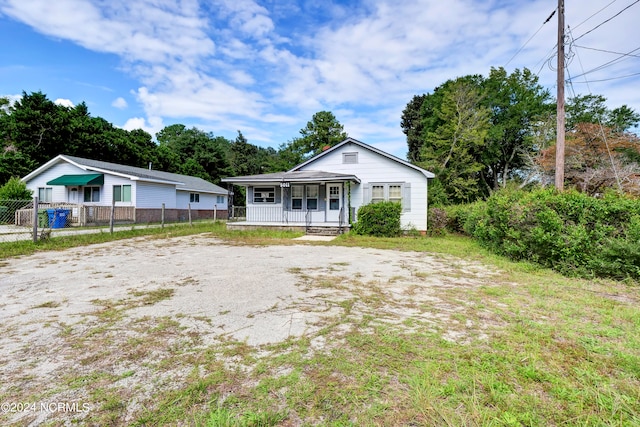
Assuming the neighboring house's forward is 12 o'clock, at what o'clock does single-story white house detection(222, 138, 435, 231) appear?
The single-story white house is roughly at 9 o'clock from the neighboring house.

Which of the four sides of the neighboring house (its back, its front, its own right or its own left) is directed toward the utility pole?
left

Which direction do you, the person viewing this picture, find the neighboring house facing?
facing the viewer and to the left of the viewer

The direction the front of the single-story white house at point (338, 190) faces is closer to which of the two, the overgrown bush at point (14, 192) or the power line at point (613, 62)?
the power line

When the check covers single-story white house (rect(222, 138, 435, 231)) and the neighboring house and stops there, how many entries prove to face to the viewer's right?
0

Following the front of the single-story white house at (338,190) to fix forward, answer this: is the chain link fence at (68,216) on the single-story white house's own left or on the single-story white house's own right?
on the single-story white house's own right

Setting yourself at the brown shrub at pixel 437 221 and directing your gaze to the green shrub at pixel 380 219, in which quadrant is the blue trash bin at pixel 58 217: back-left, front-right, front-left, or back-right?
front-right

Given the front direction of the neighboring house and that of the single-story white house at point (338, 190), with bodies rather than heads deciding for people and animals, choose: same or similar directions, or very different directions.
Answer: same or similar directions

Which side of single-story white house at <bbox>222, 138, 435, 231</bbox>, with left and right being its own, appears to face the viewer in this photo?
front

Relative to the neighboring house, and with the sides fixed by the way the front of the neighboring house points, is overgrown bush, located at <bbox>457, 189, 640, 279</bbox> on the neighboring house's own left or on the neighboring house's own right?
on the neighboring house's own left

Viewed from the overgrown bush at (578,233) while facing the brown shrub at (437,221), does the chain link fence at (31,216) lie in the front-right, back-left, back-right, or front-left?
front-left

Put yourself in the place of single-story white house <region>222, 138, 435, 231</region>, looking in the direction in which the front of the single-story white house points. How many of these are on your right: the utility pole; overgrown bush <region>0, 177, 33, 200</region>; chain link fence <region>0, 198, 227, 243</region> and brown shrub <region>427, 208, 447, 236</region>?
2

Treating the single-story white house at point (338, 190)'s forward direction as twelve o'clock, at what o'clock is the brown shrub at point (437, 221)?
The brown shrub is roughly at 9 o'clock from the single-story white house.

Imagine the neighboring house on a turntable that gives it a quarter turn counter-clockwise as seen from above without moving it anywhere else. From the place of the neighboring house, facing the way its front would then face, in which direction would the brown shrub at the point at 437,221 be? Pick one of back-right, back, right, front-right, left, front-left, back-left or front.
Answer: front

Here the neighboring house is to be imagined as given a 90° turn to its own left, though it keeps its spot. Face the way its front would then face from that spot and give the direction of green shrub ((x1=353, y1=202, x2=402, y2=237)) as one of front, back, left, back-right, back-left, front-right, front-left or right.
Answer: front

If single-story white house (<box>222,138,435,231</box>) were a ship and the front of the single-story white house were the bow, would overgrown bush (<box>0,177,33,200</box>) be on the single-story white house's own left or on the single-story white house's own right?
on the single-story white house's own right

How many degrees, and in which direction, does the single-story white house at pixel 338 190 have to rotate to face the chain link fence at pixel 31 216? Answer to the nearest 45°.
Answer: approximately 90° to its right
